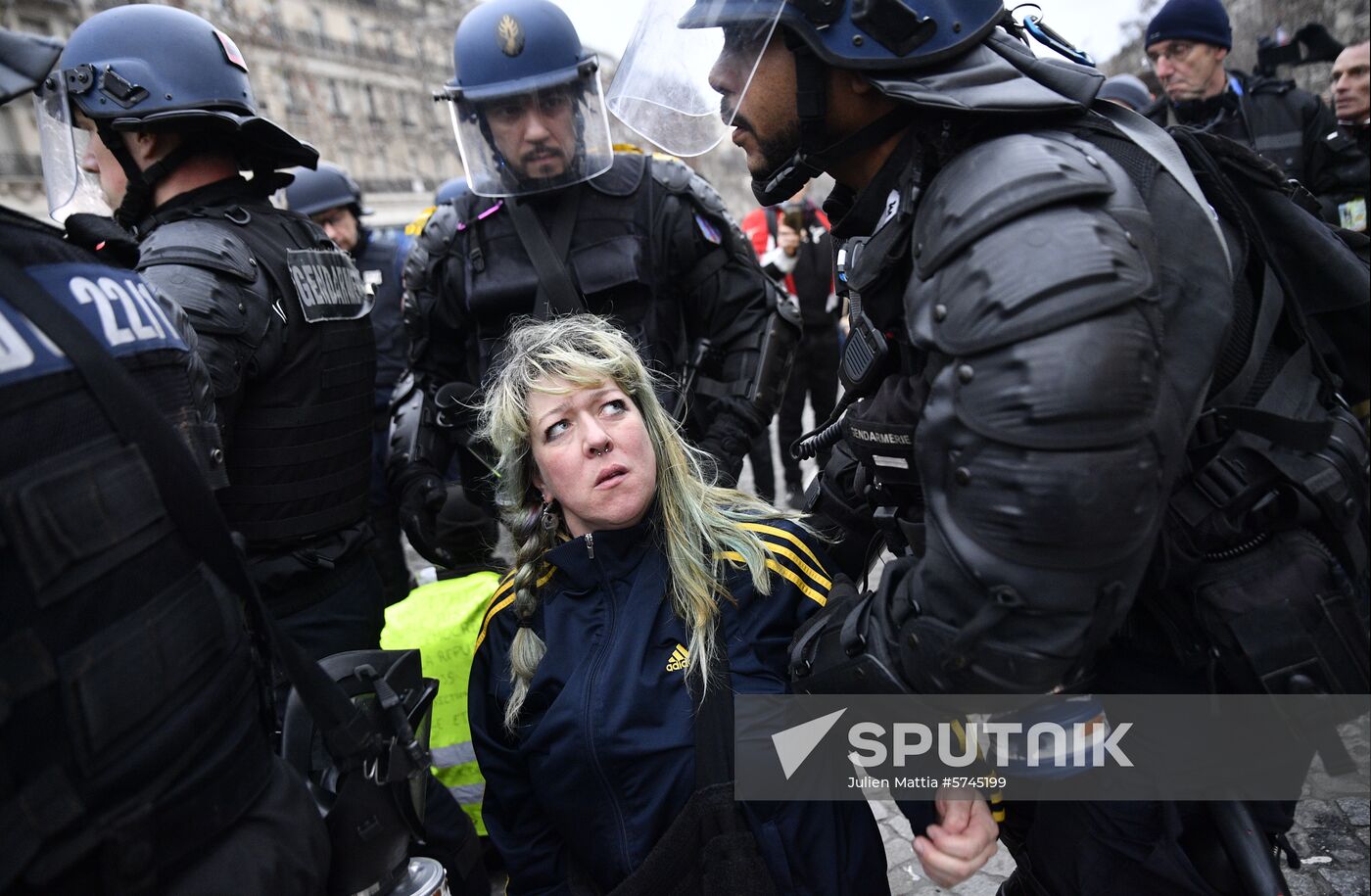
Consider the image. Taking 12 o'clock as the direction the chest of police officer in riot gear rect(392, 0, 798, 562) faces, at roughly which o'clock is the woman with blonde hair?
The woman with blonde hair is roughly at 12 o'clock from the police officer in riot gear.

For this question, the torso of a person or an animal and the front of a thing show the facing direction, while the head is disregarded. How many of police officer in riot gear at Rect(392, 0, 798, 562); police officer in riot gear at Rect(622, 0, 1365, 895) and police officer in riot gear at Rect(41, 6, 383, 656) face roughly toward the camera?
1

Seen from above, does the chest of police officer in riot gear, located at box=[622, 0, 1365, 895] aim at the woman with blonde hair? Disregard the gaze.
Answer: yes

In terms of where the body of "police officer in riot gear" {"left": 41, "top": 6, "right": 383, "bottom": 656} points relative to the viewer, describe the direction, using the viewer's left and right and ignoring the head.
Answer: facing away from the viewer and to the left of the viewer

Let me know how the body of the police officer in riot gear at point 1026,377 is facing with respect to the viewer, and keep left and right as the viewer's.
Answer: facing to the left of the viewer

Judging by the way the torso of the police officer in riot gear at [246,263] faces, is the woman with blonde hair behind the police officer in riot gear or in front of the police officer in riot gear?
behind

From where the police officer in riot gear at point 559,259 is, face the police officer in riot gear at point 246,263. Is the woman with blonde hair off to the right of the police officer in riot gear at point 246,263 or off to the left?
left

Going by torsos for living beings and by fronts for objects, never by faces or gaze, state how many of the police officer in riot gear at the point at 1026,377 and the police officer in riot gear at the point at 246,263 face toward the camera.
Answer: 0

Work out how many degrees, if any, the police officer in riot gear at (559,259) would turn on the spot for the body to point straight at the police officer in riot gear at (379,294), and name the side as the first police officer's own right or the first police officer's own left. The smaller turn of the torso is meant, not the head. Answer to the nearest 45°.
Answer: approximately 135° to the first police officer's own right

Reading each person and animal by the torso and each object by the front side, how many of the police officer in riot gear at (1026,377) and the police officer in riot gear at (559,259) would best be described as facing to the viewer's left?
1

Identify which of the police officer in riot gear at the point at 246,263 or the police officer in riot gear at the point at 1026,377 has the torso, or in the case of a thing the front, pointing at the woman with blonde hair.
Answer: the police officer in riot gear at the point at 1026,377

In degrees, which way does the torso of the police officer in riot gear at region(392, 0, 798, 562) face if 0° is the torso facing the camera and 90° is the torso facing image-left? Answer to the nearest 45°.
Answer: approximately 0°

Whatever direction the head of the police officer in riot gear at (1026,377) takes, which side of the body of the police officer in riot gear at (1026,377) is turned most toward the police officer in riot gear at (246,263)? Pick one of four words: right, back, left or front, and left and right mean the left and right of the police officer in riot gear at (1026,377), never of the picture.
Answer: front
